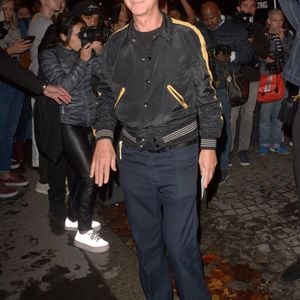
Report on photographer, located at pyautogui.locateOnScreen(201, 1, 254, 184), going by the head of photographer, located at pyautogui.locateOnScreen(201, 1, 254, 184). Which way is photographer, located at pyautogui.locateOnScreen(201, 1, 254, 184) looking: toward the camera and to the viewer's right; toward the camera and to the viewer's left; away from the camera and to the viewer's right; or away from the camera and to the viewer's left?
toward the camera and to the viewer's left

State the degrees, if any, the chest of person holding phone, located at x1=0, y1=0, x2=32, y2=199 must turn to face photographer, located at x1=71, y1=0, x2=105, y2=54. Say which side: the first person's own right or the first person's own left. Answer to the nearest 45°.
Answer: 0° — they already face them

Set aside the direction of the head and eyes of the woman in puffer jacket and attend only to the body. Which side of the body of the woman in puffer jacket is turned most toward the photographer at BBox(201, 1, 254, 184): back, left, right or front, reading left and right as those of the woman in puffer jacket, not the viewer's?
left

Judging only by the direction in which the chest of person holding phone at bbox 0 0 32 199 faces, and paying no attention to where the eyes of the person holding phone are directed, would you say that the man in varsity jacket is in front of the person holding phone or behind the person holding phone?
in front

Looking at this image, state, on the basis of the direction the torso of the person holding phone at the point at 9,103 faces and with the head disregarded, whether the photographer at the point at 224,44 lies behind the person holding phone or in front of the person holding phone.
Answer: in front

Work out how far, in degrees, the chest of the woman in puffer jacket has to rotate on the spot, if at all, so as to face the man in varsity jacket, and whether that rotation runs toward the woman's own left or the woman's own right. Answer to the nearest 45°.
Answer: approximately 45° to the woman's own right

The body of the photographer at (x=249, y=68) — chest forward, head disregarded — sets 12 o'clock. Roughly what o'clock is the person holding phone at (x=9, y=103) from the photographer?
The person holding phone is roughly at 1 o'clock from the photographer.

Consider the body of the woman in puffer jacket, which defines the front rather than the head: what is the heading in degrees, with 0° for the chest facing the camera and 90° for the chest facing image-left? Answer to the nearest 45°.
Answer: approximately 315°

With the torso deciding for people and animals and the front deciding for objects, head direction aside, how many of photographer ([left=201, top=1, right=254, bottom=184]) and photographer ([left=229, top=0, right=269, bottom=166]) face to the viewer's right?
0
